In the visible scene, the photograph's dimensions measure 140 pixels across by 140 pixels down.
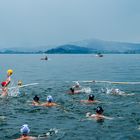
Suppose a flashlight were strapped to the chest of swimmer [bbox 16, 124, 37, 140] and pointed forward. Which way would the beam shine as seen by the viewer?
away from the camera
